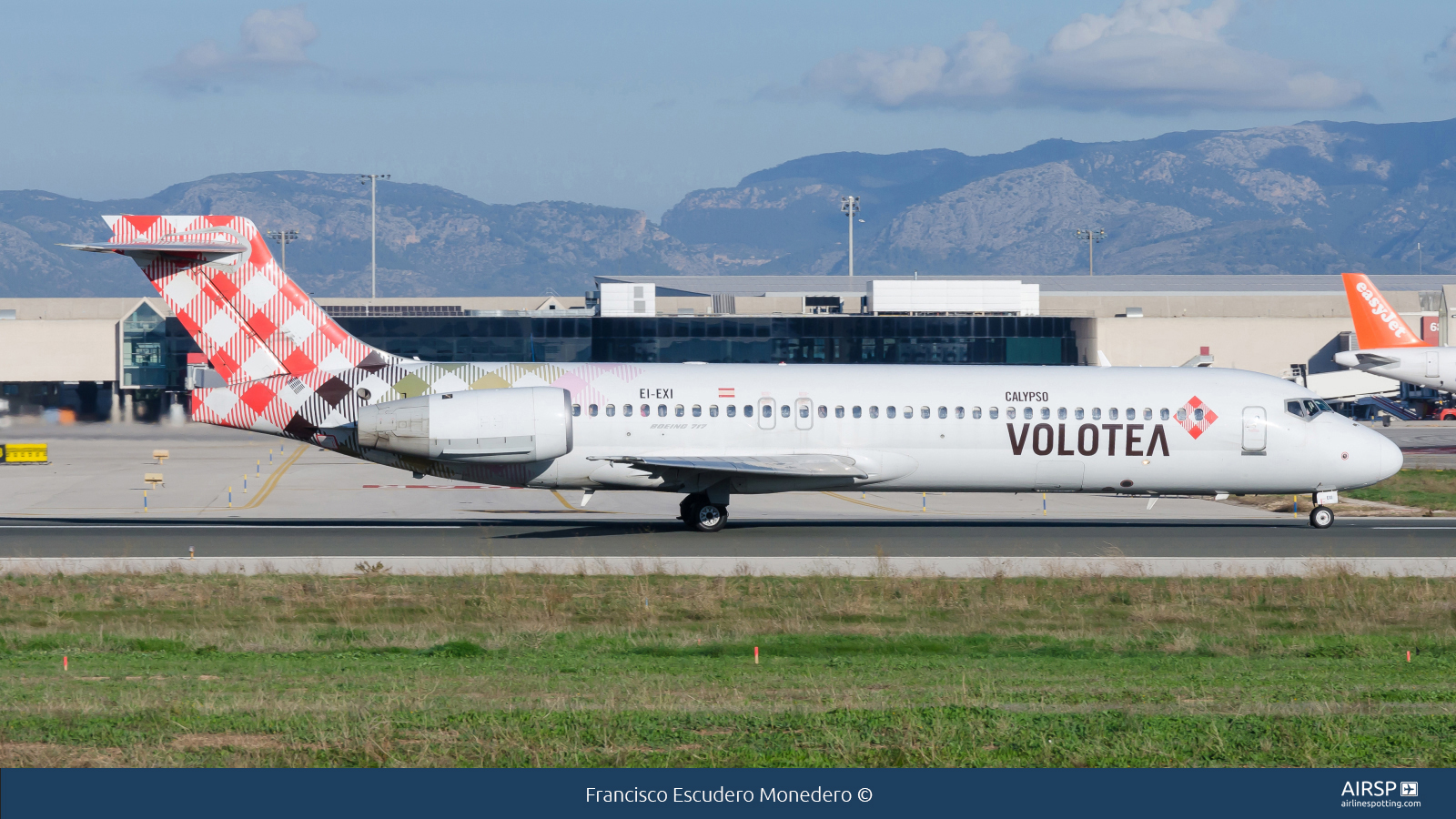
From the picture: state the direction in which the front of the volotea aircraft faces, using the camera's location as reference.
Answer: facing to the right of the viewer
